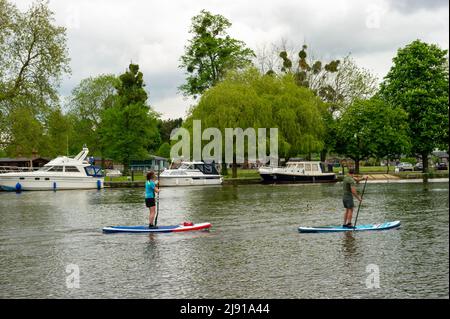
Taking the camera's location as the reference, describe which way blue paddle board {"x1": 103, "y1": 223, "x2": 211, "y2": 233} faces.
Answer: facing to the right of the viewer

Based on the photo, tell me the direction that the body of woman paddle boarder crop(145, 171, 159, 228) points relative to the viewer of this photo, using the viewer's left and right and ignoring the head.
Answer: facing to the right of the viewer
